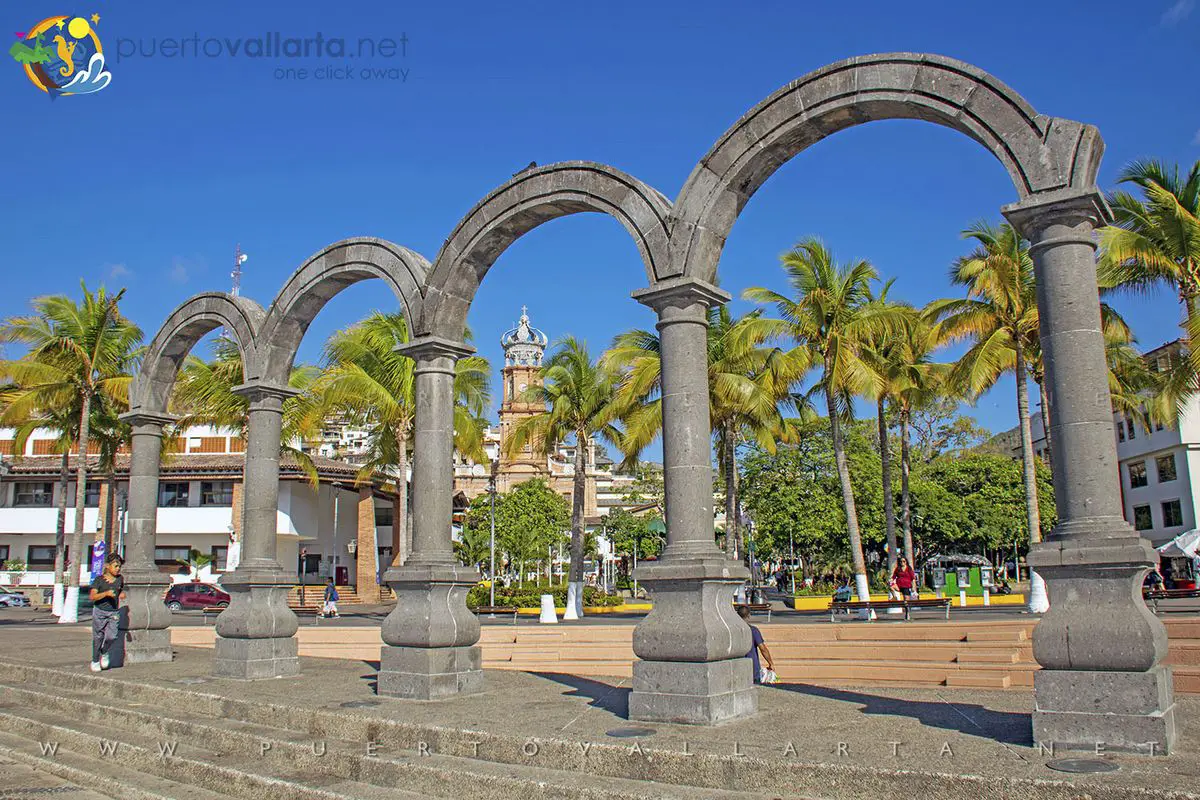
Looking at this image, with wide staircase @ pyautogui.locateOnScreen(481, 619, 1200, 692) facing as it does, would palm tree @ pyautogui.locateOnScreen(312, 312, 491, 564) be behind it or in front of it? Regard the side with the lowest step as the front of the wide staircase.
behind

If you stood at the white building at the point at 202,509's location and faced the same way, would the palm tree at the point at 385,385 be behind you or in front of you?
in front

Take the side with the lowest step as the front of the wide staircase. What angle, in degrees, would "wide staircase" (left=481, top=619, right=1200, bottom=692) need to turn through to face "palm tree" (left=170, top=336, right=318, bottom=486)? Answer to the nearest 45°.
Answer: approximately 135° to its right

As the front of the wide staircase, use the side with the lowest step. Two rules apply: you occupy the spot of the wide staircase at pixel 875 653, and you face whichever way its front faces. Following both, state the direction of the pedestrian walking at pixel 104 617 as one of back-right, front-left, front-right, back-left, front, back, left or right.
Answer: right

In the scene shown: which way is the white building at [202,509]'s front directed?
toward the camera

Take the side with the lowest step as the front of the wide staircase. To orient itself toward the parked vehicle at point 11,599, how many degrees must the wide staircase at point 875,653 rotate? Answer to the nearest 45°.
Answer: approximately 135° to its right

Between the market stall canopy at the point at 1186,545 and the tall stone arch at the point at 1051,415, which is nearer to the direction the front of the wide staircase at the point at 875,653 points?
the tall stone arch

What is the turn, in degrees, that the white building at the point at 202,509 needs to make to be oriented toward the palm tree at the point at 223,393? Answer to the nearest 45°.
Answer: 0° — it already faces it

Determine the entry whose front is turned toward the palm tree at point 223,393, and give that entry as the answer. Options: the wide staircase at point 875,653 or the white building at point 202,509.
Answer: the white building

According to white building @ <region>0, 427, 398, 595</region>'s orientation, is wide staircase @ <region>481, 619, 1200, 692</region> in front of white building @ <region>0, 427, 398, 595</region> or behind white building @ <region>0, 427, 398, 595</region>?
in front

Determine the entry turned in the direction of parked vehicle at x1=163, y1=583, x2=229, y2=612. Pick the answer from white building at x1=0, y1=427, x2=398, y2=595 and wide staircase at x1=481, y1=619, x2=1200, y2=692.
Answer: the white building

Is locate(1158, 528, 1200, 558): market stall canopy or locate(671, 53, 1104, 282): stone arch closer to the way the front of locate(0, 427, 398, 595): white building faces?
the stone arch

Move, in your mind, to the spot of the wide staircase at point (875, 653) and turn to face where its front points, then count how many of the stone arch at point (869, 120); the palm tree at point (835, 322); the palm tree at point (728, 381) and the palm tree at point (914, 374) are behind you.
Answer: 3

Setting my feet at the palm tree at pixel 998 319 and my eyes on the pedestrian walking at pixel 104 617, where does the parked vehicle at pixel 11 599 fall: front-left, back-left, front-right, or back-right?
front-right

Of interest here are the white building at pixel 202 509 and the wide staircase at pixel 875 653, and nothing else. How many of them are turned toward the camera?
2

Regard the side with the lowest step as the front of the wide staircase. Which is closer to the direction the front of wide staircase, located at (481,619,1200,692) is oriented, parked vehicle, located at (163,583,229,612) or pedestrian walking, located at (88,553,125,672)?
the pedestrian walking

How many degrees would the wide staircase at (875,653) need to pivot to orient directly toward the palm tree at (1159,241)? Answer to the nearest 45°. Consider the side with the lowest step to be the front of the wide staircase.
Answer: approximately 135° to its left

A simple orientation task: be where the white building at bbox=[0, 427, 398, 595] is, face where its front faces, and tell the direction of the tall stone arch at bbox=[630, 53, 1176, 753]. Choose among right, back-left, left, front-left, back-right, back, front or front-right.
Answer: front

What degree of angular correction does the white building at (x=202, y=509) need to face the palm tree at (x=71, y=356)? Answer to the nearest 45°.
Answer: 0° — it already faces it
